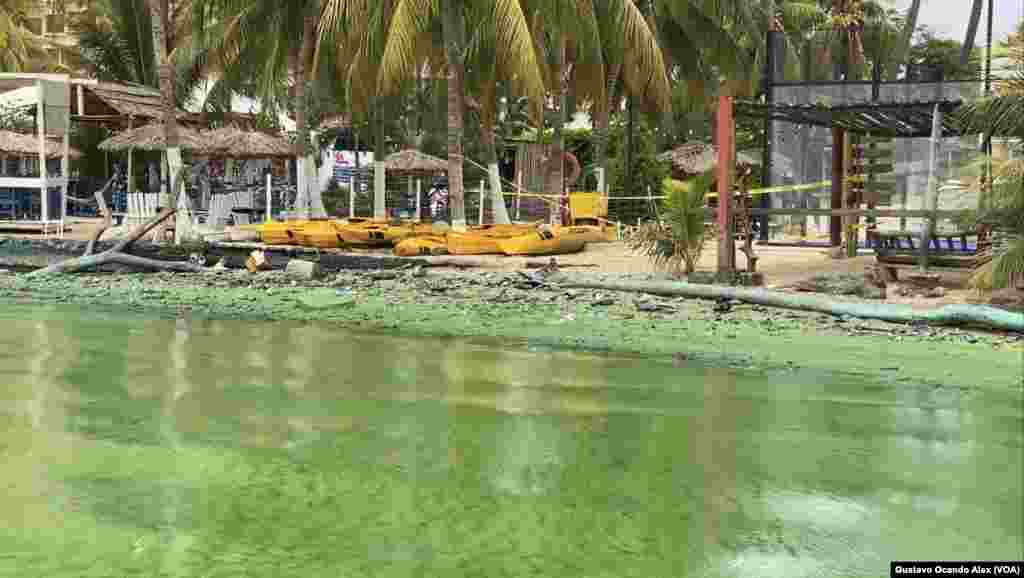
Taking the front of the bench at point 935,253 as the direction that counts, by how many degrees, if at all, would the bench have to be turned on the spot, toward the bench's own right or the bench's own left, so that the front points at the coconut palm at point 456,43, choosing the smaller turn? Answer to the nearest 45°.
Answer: approximately 135° to the bench's own right

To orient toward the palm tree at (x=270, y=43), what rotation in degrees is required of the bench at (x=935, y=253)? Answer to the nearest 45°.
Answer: approximately 135° to its right

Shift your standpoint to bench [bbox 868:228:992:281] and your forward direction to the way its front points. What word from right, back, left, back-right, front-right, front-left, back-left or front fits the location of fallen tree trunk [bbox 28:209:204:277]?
right

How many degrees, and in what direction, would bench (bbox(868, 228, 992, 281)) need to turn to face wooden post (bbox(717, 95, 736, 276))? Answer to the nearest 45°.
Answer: approximately 90° to its right

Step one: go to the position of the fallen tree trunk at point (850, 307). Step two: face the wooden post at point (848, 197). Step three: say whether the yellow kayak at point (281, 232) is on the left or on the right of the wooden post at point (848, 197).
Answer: left

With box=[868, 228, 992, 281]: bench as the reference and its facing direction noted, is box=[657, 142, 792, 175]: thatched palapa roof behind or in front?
behind

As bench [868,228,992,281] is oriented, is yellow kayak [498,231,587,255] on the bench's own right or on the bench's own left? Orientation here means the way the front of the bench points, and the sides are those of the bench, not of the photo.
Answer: on the bench's own right

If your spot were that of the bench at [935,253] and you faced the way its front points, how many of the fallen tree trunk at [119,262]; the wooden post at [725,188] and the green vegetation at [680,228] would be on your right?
3

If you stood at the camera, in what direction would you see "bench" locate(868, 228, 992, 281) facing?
facing the viewer

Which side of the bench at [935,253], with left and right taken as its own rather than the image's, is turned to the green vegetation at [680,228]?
right

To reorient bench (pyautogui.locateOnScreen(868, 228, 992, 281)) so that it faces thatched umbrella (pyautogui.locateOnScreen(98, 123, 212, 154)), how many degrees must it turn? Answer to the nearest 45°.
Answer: approximately 135° to its right
